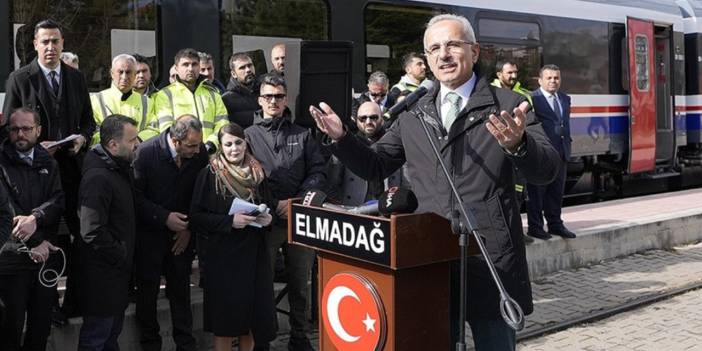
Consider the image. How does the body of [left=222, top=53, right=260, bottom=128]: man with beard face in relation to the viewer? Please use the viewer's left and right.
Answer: facing the viewer and to the right of the viewer

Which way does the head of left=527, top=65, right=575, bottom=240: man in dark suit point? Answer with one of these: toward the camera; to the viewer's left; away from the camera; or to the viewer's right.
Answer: toward the camera

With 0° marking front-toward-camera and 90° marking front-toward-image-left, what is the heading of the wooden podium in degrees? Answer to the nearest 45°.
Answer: approximately 45°

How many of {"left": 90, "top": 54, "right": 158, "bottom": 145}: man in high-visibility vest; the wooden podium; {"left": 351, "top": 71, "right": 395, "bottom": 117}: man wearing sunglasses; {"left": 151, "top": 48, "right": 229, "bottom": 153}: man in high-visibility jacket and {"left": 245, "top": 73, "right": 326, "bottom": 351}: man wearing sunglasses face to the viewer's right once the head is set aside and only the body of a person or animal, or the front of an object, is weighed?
0

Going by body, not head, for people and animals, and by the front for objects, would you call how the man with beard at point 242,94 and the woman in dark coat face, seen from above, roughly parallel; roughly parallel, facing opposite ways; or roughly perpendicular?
roughly parallel

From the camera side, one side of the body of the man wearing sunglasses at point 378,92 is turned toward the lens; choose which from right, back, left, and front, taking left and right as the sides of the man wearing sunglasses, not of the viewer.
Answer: front

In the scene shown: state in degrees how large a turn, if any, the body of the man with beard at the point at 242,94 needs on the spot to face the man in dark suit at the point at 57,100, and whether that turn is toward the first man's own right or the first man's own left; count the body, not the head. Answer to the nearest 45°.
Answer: approximately 90° to the first man's own right

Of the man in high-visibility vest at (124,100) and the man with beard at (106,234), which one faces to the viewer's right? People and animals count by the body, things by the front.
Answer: the man with beard

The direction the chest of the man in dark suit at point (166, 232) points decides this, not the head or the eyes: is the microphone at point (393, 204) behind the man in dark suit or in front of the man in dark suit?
in front

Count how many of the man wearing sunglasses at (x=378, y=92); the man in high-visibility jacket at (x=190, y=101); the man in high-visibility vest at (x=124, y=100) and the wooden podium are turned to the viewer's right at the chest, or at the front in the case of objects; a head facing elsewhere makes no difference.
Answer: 0

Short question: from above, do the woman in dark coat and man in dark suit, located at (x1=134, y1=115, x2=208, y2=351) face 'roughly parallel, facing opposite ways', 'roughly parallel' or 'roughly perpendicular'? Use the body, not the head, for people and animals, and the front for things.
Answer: roughly parallel

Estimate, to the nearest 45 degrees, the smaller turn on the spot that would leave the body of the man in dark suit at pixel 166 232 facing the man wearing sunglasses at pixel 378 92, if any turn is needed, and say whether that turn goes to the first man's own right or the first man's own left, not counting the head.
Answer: approximately 90° to the first man's own left

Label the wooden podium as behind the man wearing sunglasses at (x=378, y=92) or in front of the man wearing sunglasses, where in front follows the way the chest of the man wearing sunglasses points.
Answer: in front

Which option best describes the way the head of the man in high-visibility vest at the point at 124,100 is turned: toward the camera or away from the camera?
toward the camera

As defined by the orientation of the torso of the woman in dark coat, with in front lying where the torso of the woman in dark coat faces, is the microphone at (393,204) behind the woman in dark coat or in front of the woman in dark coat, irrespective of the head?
in front

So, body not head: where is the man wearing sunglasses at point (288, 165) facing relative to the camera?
toward the camera

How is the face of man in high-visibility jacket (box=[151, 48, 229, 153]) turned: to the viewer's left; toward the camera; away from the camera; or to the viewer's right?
toward the camera
